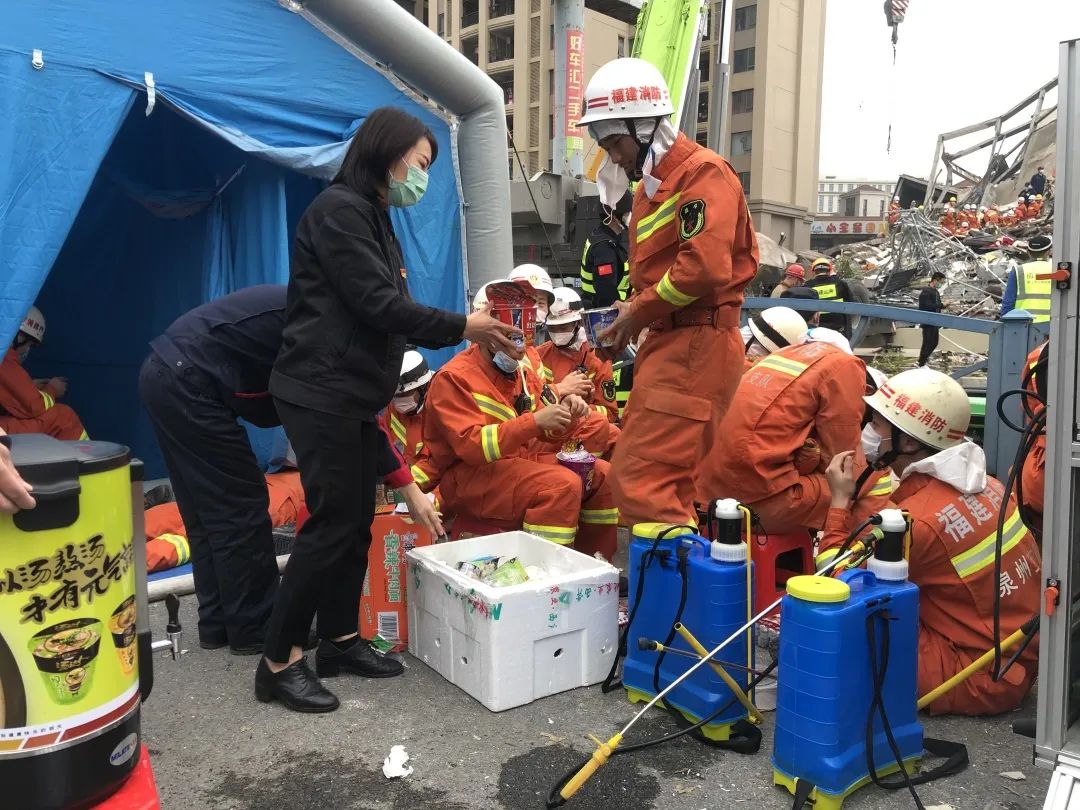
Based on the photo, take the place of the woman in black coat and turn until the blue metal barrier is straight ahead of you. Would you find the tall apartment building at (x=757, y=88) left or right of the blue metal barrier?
left

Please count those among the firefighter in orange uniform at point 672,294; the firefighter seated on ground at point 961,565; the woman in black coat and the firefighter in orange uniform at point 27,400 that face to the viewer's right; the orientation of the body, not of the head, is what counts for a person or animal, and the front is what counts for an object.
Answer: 2

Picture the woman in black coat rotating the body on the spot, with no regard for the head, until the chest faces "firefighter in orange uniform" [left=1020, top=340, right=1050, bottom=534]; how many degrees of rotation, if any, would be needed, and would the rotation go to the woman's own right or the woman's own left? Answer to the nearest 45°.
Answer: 0° — they already face them

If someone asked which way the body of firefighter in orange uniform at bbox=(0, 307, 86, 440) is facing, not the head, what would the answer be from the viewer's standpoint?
to the viewer's right

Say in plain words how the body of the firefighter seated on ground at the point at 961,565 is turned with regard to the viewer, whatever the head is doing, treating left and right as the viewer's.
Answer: facing away from the viewer and to the left of the viewer

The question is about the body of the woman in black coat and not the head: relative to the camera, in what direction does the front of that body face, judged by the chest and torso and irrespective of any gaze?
to the viewer's right

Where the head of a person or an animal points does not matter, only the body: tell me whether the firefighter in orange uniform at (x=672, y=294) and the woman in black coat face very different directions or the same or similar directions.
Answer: very different directions
